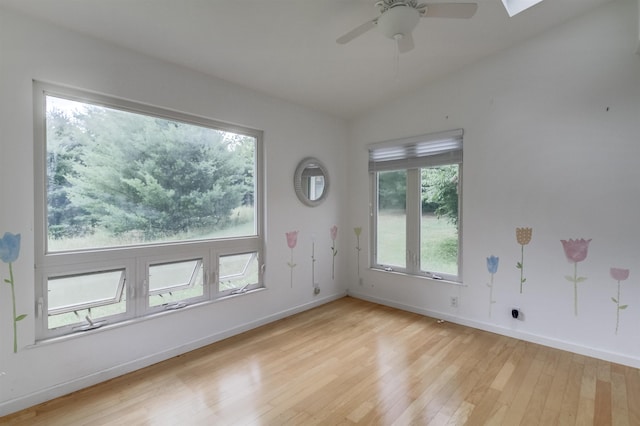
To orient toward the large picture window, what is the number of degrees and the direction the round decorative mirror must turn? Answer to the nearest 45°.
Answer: approximately 90° to its right

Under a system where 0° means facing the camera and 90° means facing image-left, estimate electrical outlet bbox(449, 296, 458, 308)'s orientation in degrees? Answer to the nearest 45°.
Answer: approximately 0°

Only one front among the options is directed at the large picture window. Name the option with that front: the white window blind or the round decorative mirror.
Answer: the white window blind

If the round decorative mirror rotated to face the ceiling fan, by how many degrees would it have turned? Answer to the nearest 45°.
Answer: approximately 45° to its right

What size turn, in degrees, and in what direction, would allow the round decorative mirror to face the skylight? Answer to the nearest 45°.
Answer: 0° — it already faces it

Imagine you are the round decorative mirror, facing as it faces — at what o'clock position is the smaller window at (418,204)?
The smaller window is roughly at 11 o'clock from the round decorative mirror.

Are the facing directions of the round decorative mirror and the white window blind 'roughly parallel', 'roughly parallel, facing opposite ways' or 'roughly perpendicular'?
roughly perpendicular

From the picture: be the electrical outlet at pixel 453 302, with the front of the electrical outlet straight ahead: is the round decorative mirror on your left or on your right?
on your right

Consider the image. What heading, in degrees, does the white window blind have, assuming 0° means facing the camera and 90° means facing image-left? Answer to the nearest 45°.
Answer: approximately 45°

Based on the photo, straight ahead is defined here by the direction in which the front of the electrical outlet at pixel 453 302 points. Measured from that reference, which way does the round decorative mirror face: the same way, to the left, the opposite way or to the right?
to the left
